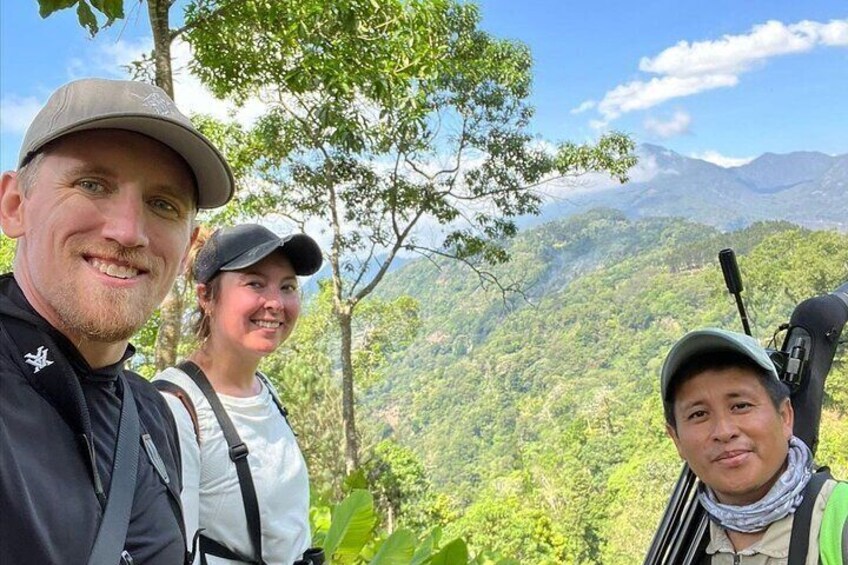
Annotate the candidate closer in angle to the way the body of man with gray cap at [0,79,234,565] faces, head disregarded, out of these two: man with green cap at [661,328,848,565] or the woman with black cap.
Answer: the man with green cap

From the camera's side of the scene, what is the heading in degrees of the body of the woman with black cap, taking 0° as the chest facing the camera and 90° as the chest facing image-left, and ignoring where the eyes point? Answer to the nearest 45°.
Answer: approximately 315°

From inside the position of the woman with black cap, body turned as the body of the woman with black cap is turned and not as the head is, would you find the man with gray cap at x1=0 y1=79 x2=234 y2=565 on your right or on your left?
on your right
